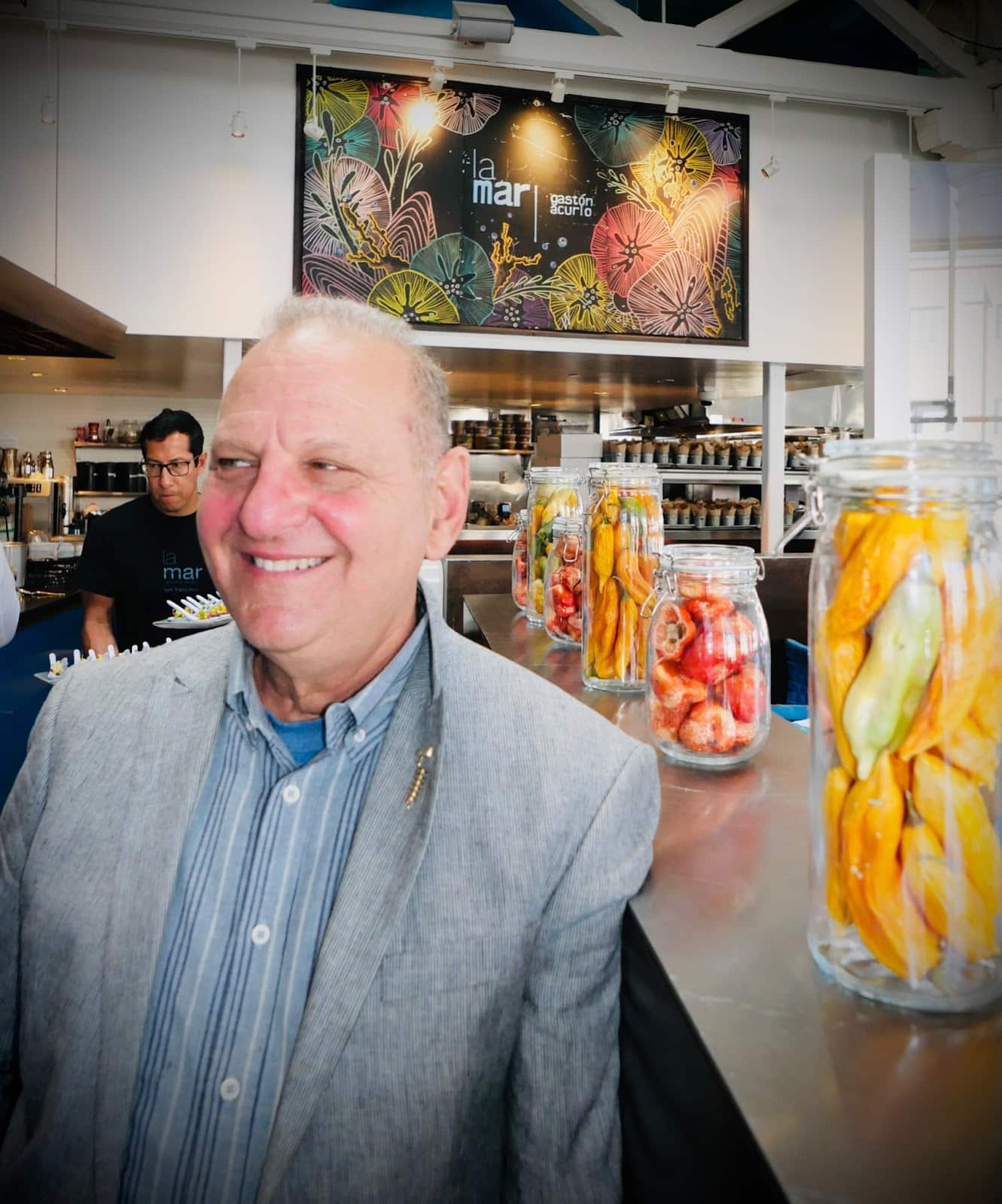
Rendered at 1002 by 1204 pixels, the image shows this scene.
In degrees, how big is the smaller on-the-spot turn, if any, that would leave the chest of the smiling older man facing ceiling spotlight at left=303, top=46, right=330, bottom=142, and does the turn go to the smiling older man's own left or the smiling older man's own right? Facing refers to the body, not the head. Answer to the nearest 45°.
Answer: approximately 135° to the smiling older man's own right

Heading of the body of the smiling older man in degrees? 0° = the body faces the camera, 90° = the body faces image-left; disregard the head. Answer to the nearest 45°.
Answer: approximately 45°

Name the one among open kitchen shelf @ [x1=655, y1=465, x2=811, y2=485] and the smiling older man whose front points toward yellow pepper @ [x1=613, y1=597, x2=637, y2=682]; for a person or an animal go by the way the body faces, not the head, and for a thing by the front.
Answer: the open kitchen shelf

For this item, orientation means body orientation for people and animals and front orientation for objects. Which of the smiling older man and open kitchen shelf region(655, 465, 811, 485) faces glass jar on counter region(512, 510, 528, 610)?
the open kitchen shelf

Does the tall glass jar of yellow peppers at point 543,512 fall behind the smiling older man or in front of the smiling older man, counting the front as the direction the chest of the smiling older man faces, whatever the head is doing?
behind

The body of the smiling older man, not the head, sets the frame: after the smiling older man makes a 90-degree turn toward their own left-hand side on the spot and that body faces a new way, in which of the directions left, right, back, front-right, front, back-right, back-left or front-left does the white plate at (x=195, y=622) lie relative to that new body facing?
back-left

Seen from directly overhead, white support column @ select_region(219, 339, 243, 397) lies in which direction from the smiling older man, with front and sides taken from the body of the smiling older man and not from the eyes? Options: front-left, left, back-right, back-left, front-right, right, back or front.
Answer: back-right

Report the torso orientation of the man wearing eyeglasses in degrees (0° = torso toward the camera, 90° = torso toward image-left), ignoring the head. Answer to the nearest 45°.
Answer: approximately 315°
